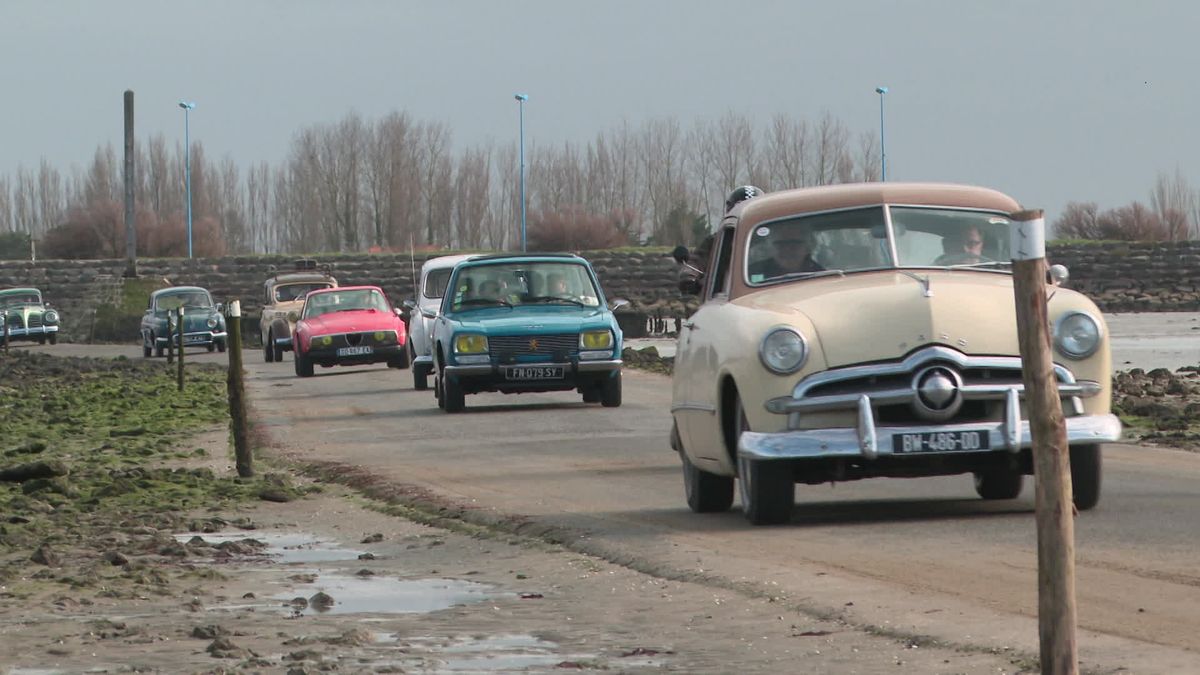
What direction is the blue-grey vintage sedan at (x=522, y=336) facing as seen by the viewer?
toward the camera

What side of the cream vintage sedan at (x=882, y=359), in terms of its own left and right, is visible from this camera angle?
front

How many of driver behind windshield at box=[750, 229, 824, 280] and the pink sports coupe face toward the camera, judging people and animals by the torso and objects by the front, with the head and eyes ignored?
2

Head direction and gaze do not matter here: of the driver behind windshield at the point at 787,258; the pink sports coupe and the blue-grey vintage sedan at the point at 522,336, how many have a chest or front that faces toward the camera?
3

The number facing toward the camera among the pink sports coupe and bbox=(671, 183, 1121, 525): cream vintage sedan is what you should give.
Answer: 2

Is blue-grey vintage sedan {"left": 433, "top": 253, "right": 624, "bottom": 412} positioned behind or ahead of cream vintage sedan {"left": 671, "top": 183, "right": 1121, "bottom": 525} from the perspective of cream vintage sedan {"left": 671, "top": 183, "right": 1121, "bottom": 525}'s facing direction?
behind

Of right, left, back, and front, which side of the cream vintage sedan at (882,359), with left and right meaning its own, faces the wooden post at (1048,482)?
front

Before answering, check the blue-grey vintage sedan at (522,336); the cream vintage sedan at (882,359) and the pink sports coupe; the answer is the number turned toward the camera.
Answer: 3

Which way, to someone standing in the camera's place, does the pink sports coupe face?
facing the viewer

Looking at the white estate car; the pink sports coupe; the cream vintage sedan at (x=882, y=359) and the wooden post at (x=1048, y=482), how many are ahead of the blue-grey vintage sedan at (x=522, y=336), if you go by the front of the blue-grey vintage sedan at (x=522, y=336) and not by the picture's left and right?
2

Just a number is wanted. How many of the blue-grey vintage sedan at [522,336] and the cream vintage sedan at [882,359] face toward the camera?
2

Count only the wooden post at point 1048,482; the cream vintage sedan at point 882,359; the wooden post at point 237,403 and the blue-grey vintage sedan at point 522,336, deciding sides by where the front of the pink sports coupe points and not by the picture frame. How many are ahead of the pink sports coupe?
4

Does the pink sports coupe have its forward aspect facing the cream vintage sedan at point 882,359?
yes

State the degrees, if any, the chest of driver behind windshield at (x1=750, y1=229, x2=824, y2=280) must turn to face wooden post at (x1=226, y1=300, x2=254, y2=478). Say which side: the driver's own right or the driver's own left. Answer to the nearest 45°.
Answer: approximately 135° to the driver's own right

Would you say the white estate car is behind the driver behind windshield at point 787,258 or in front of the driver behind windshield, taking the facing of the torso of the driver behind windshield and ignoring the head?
behind
